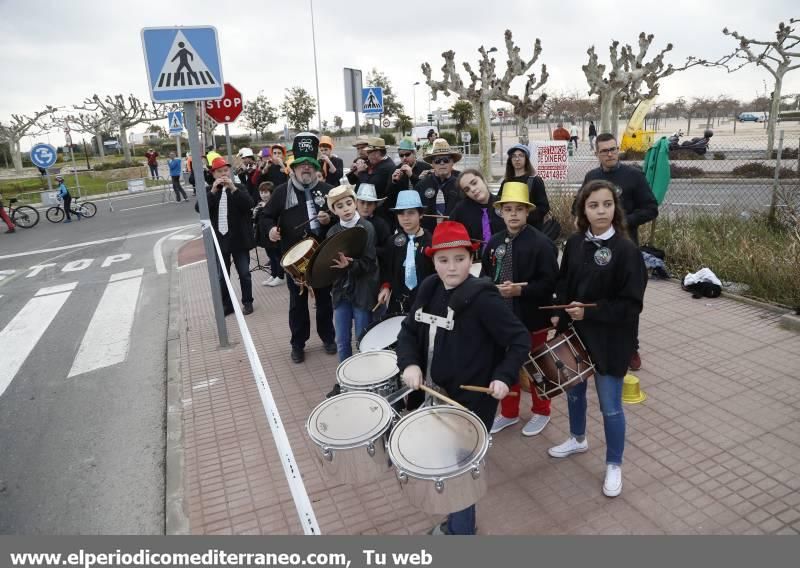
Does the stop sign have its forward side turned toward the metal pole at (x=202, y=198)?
yes

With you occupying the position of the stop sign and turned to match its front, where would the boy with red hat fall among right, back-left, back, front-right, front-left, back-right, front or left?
front

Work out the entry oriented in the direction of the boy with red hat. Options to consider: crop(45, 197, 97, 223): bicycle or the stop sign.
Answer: the stop sign

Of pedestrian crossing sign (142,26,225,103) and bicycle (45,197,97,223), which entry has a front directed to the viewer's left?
the bicycle

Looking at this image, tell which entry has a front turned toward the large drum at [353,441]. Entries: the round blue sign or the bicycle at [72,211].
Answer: the round blue sign

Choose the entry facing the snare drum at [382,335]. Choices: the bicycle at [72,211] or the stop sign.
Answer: the stop sign

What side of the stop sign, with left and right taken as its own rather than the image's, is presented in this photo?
front

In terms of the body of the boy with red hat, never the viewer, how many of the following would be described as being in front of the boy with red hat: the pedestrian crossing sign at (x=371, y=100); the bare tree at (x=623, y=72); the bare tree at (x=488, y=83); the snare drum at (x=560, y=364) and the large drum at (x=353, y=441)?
1

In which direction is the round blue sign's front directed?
toward the camera

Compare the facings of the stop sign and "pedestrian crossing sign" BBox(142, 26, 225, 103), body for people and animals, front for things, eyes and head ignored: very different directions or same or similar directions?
same or similar directions

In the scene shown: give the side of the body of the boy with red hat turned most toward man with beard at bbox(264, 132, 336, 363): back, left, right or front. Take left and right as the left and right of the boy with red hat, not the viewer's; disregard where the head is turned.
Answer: right

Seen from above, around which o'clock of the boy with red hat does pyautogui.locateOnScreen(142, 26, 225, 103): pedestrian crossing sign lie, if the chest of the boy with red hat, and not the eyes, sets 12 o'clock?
The pedestrian crossing sign is roughly at 3 o'clock from the boy with red hat.

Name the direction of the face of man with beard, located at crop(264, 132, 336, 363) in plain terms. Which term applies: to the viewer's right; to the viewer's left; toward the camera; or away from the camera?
toward the camera

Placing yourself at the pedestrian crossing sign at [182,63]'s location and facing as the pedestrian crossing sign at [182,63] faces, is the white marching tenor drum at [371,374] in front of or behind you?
in front
